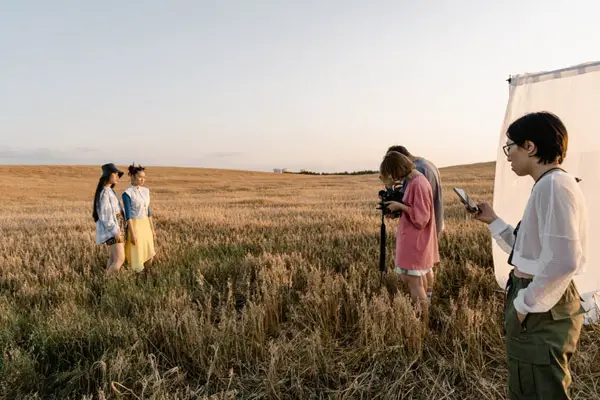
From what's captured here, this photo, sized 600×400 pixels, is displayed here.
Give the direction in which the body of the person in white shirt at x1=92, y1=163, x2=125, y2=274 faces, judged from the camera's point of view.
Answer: to the viewer's right

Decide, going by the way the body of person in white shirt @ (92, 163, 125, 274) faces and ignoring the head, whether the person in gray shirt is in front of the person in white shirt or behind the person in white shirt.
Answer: in front

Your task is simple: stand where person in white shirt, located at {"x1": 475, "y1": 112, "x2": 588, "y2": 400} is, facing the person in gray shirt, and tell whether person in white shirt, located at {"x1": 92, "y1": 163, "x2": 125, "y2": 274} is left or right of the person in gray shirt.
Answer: left

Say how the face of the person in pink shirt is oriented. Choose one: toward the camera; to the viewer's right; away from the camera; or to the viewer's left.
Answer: to the viewer's left

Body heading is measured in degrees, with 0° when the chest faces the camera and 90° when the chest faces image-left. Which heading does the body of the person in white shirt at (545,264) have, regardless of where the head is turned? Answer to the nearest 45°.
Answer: approximately 90°

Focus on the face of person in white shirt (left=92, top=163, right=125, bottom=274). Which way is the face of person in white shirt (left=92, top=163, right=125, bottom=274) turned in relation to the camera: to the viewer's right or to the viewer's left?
to the viewer's right

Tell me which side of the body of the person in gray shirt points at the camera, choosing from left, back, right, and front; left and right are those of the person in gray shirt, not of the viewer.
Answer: left

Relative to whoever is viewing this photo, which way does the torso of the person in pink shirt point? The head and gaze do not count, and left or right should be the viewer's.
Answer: facing to the left of the viewer

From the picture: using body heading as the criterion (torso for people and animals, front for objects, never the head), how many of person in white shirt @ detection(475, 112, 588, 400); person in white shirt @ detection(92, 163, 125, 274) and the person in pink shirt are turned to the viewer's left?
2

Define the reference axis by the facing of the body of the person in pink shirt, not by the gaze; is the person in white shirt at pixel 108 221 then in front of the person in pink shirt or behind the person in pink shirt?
in front

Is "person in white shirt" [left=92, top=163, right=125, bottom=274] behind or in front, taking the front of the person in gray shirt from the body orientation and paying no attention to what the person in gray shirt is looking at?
in front

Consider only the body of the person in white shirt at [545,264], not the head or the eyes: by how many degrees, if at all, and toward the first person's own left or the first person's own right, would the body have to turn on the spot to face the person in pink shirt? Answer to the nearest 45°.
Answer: approximately 45° to the first person's own right
